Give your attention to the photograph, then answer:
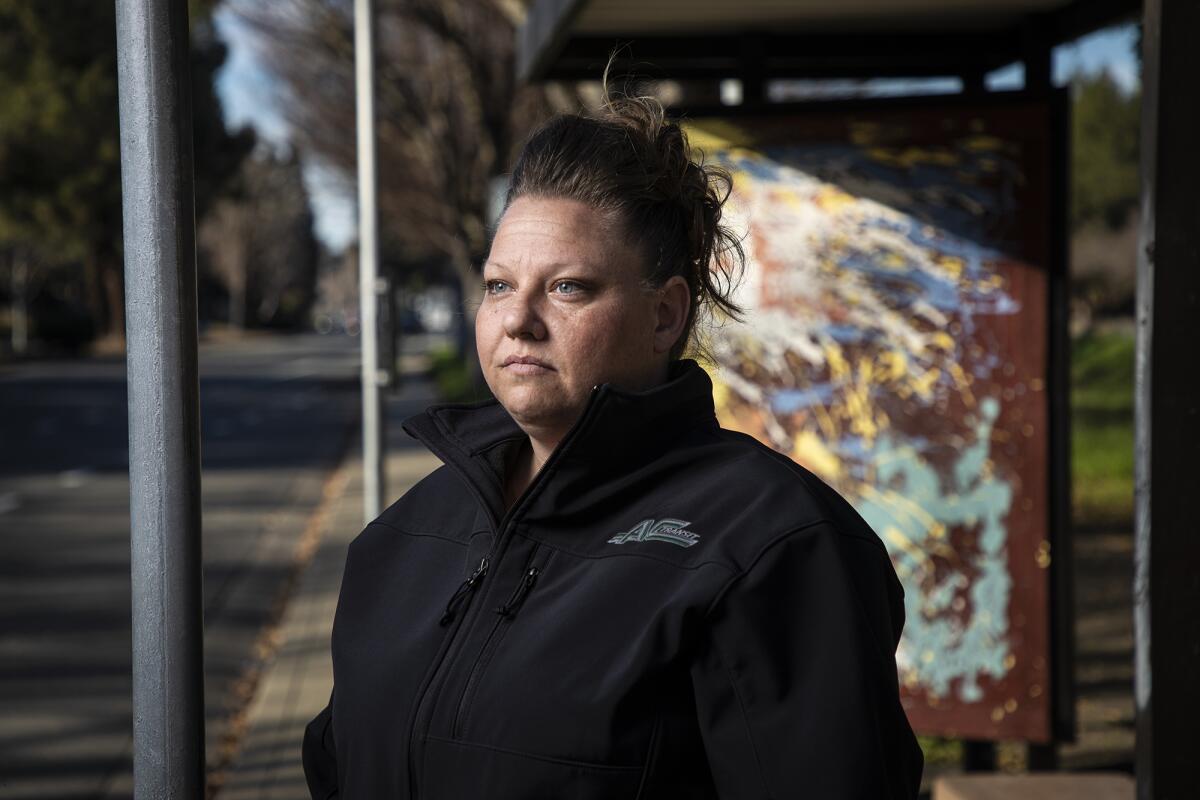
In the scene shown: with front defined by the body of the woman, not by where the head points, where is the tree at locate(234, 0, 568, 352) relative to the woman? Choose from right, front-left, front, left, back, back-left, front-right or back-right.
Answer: back-right

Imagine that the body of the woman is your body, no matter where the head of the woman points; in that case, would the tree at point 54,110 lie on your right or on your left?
on your right

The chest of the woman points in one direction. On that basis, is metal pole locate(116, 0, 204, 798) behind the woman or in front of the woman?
in front

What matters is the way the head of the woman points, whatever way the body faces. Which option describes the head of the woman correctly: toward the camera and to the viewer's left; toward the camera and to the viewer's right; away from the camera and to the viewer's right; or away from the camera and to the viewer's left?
toward the camera and to the viewer's left

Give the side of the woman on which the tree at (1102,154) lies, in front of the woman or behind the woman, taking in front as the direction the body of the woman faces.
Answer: behind

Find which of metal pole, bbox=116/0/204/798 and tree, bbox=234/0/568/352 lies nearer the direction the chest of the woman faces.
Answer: the metal pole

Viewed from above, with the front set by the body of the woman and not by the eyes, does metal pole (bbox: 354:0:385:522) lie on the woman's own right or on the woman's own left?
on the woman's own right

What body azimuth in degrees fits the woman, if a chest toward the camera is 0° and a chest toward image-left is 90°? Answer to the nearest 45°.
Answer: approximately 45°

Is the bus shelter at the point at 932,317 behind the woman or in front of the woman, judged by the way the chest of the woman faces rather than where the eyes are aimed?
behind
